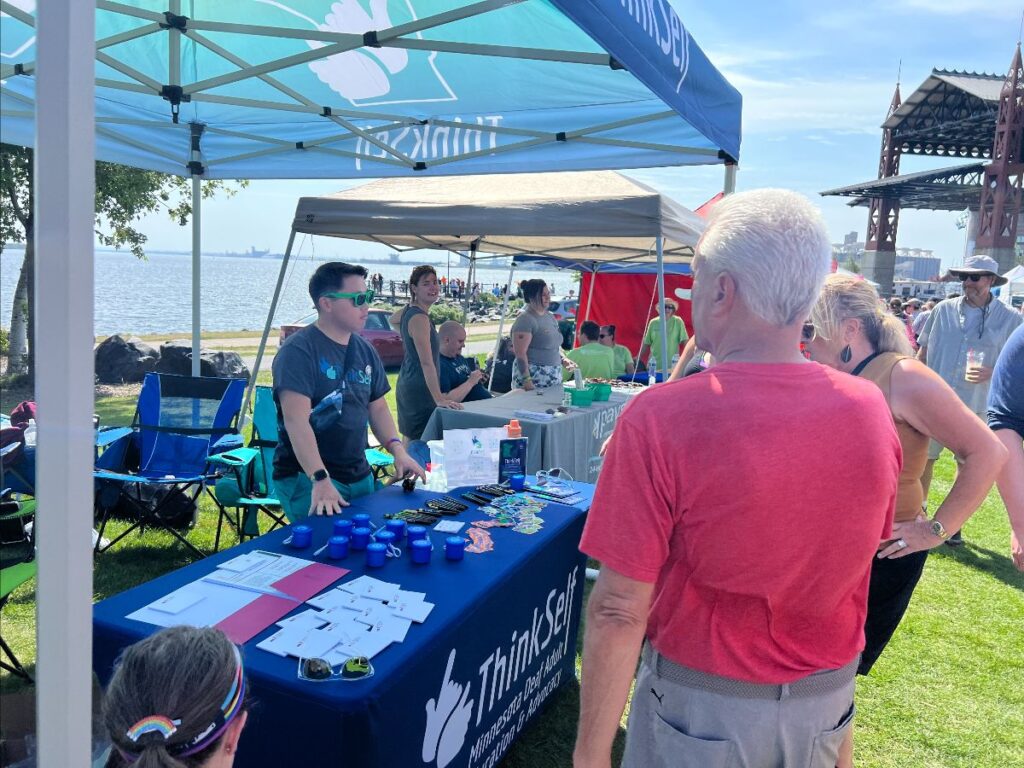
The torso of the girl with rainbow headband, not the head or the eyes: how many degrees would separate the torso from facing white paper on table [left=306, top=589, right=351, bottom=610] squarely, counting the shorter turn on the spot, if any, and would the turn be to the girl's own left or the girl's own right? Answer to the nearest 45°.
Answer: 0° — they already face it

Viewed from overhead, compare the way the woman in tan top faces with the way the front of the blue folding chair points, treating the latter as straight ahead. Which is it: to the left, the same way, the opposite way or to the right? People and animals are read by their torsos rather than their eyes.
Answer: to the right

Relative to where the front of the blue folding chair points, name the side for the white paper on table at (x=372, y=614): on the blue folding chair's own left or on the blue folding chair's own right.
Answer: on the blue folding chair's own left

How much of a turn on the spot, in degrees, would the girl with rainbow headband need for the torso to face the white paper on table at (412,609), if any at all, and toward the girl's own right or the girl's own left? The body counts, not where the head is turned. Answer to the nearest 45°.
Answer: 0° — they already face it

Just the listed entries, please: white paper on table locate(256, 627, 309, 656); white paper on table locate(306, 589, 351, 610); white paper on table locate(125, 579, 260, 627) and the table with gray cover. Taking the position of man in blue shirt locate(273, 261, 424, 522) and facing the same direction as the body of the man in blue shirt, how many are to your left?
1

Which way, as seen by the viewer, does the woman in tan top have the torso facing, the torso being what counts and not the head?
to the viewer's left

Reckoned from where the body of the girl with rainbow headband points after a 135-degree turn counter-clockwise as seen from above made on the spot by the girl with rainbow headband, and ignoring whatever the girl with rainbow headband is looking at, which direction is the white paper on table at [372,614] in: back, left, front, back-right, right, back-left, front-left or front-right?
back-right

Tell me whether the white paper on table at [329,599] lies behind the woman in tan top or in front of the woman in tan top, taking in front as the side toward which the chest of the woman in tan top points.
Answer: in front

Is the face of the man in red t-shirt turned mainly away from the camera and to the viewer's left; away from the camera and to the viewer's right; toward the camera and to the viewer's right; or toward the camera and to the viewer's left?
away from the camera and to the viewer's left

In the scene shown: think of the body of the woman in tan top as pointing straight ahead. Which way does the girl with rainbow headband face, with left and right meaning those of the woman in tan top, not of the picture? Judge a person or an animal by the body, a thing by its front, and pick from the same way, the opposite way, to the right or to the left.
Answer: to the right

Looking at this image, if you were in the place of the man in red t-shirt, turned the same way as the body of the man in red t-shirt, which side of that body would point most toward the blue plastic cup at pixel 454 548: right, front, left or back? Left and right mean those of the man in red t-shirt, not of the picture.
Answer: front

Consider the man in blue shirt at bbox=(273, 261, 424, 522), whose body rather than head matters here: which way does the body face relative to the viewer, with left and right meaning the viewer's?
facing the viewer and to the right of the viewer

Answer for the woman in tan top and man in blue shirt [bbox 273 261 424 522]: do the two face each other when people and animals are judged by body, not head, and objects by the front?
yes
